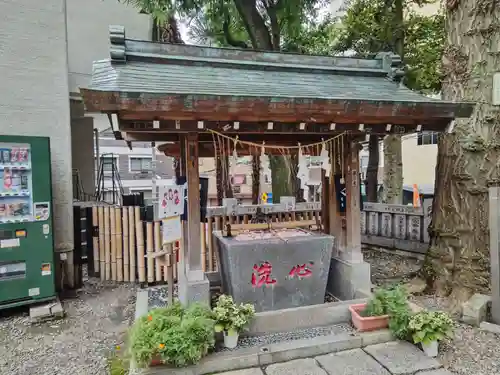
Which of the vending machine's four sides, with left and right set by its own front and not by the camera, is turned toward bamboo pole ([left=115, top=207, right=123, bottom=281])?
left

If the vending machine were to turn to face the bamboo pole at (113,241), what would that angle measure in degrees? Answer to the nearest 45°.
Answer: approximately 90° to its left

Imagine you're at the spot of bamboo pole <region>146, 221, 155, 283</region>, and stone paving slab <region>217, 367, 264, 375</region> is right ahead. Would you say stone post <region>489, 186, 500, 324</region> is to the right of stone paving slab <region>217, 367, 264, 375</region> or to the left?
left

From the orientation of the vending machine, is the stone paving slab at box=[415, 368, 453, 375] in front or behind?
in front

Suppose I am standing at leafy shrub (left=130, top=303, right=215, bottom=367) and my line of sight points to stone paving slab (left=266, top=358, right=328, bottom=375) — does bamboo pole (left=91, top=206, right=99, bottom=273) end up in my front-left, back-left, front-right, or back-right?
back-left

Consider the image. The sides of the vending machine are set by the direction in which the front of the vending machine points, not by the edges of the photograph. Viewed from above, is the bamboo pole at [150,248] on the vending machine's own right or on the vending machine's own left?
on the vending machine's own left

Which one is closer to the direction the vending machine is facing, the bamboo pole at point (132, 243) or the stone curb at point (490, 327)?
the stone curb

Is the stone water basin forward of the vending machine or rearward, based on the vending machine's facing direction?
forward

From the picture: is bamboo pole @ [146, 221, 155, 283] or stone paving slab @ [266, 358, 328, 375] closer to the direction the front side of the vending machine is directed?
the stone paving slab

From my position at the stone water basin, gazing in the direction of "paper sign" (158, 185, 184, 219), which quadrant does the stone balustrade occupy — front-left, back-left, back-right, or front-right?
back-right

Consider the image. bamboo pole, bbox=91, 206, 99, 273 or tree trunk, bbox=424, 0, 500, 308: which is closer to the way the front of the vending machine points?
the tree trunk

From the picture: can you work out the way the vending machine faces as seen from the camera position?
facing the viewer and to the right of the viewer

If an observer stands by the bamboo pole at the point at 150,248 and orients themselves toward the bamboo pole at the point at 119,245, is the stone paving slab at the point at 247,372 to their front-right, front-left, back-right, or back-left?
back-left

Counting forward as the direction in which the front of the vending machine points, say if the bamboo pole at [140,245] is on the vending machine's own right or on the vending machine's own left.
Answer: on the vending machine's own left
